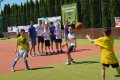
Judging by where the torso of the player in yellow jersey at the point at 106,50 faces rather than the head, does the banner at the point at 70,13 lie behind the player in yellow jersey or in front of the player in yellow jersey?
in front

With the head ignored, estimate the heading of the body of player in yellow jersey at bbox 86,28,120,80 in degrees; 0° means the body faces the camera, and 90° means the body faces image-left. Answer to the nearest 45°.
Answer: approximately 135°
